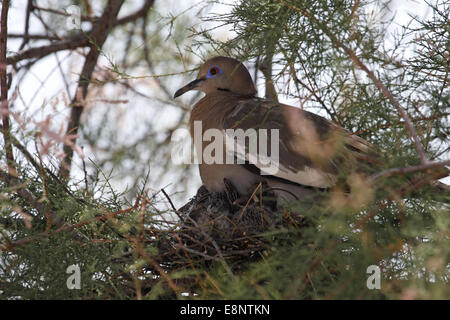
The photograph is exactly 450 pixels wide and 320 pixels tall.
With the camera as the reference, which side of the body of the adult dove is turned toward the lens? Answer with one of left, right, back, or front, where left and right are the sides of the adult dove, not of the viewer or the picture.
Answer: left
